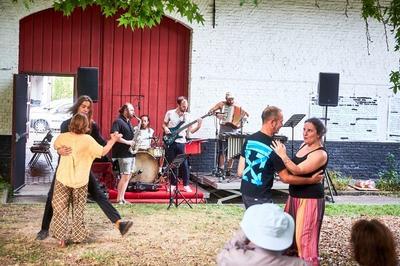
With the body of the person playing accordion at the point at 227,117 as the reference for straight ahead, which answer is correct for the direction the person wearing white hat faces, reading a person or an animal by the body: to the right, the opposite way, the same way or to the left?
the opposite way

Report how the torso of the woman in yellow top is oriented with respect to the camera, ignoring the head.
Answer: away from the camera

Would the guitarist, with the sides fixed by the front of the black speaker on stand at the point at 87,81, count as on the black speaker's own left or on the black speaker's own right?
on the black speaker's own left

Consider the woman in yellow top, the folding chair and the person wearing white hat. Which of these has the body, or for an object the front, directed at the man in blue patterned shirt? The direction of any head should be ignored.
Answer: the person wearing white hat

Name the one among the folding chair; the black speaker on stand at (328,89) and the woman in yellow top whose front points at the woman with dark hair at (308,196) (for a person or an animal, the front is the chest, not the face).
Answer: the black speaker on stand

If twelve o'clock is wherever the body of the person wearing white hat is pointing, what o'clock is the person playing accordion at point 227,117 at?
The person playing accordion is roughly at 12 o'clock from the person wearing white hat.

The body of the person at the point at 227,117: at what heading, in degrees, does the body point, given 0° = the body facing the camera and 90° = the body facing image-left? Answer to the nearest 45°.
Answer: approximately 0°

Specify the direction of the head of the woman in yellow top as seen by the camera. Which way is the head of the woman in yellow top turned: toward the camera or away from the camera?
away from the camera

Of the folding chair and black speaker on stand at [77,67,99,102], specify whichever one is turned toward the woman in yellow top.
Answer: the black speaker on stand
